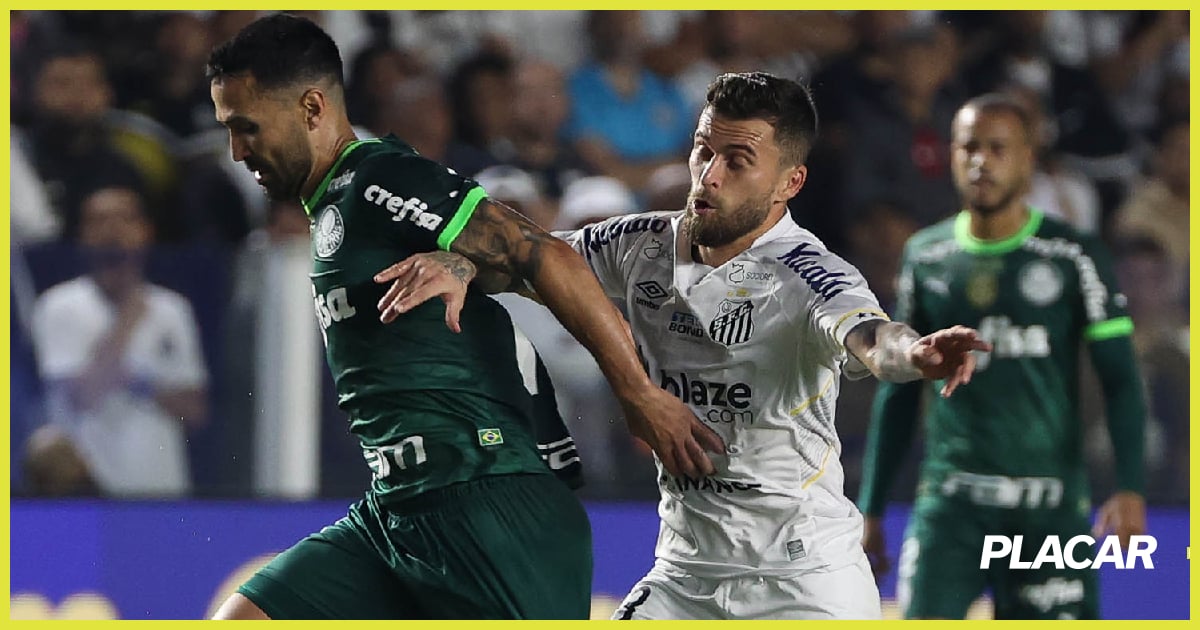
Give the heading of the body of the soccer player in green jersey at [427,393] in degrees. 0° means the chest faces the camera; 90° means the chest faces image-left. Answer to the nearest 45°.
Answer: approximately 90°

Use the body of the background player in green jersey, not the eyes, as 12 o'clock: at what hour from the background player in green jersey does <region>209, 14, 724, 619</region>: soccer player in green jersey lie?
The soccer player in green jersey is roughly at 1 o'clock from the background player in green jersey.

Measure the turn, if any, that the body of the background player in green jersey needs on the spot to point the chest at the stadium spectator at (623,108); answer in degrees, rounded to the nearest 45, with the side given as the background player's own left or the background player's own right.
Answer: approximately 135° to the background player's own right

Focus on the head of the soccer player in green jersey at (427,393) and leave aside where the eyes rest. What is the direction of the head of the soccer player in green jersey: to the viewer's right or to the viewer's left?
to the viewer's left

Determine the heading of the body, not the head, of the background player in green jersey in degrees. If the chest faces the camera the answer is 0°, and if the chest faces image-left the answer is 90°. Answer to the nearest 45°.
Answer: approximately 0°

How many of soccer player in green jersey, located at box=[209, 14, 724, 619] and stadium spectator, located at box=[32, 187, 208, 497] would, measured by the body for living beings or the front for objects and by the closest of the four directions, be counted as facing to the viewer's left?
1

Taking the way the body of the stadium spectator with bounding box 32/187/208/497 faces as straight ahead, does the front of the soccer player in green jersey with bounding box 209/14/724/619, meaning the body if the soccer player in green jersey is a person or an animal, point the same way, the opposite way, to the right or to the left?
to the right

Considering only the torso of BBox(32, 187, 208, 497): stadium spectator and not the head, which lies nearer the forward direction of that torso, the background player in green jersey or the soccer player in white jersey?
the soccer player in white jersey

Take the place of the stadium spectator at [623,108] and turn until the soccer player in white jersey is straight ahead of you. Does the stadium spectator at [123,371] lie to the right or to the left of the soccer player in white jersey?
right

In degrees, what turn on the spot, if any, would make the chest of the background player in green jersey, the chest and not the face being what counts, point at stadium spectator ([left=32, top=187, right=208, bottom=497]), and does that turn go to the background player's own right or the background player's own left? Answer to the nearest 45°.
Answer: approximately 90° to the background player's own right

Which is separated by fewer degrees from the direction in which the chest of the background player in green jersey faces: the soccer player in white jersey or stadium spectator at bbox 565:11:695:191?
the soccer player in white jersey

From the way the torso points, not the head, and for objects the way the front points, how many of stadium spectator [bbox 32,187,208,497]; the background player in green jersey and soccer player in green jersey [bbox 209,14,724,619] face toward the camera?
2
